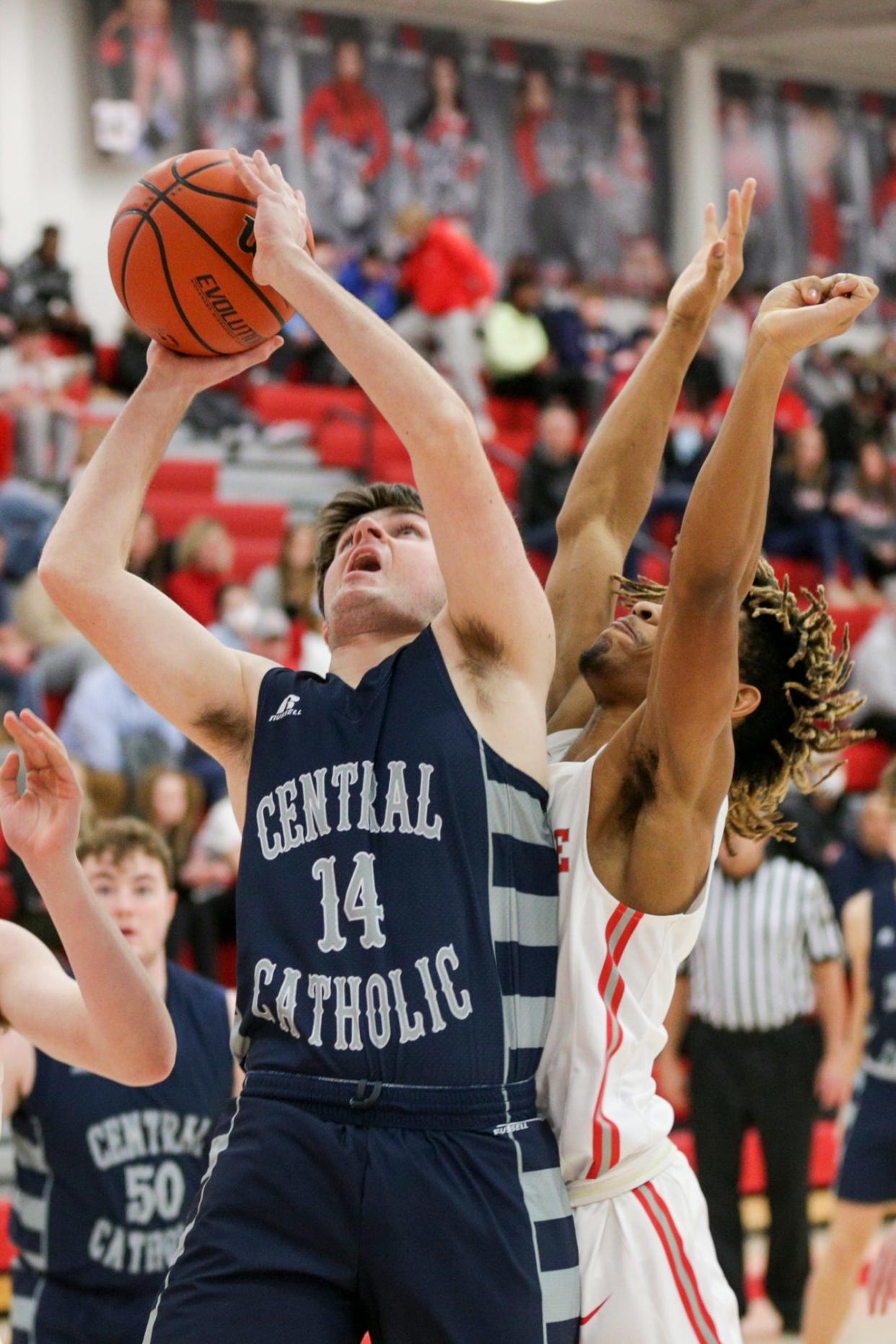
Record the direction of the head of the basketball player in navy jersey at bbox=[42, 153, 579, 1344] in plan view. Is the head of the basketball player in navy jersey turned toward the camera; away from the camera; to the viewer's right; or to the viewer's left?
toward the camera

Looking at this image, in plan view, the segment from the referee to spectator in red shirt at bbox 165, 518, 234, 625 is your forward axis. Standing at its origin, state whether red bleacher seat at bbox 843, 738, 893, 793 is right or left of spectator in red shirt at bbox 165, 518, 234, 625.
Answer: right

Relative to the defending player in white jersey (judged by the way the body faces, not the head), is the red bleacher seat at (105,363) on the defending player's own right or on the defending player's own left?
on the defending player's own right

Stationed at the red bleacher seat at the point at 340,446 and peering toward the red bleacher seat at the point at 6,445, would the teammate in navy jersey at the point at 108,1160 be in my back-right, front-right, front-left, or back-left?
front-left

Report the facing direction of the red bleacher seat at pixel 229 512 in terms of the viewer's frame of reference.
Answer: facing the viewer

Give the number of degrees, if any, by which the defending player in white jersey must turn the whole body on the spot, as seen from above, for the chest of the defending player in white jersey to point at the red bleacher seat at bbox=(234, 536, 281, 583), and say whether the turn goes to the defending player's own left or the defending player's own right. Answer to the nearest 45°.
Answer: approximately 90° to the defending player's own right

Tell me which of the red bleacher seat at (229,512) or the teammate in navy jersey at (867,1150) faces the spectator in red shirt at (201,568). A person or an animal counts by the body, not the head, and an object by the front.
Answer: the red bleacher seat

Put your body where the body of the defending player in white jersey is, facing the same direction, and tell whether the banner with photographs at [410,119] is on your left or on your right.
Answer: on your right

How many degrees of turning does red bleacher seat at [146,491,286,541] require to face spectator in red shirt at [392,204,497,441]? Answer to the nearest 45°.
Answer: approximately 135° to its left

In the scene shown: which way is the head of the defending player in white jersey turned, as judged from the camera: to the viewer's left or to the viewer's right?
to the viewer's left
